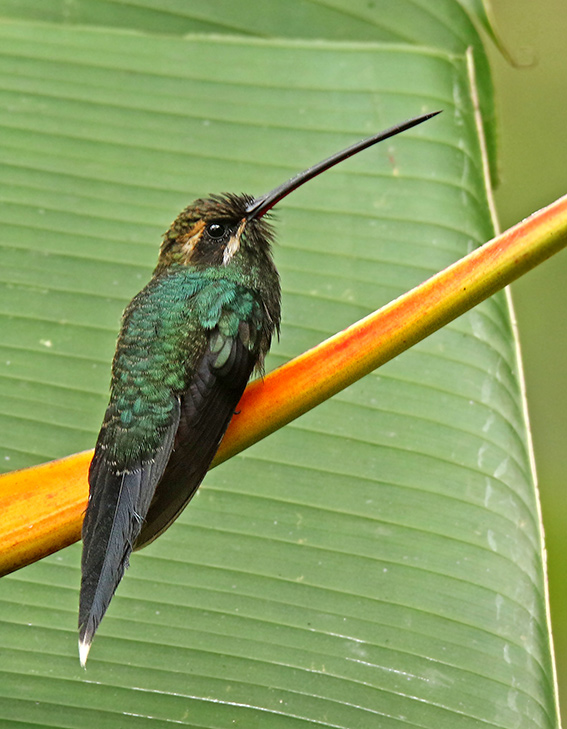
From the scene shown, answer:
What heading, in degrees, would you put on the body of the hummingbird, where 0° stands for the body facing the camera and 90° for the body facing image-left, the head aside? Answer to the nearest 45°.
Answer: approximately 225°
